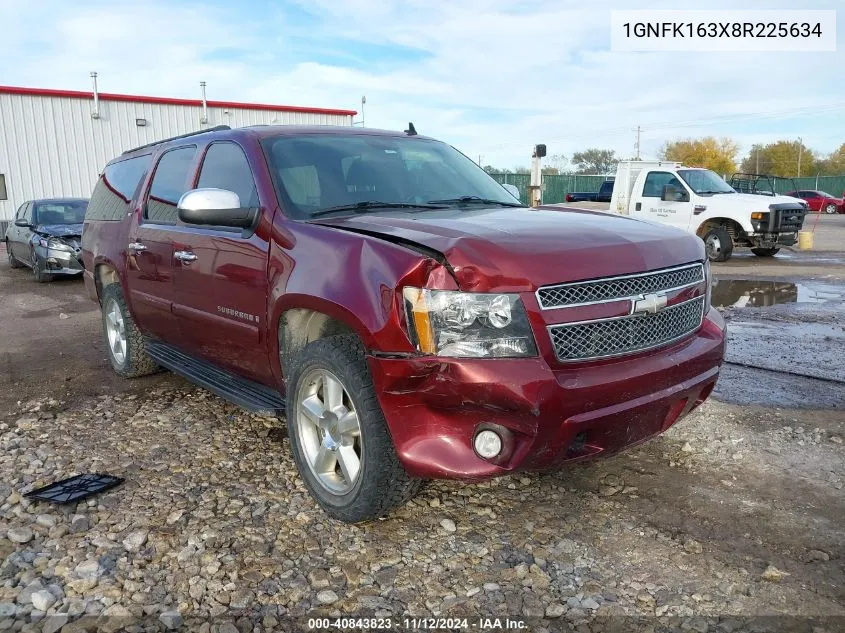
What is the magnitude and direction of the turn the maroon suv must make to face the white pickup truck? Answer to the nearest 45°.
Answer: approximately 90° to its left

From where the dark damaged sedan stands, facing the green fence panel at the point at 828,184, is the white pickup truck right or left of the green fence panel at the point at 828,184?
right

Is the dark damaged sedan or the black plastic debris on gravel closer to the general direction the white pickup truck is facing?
the black plastic debris on gravel

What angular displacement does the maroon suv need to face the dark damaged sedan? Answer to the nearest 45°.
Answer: approximately 180°

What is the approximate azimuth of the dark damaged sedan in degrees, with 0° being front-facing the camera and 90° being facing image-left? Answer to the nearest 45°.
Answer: approximately 315°

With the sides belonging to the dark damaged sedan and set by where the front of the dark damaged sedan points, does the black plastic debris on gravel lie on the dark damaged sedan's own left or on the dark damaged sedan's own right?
on the dark damaged sedan's own right

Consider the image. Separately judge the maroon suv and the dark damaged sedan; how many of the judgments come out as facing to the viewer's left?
0

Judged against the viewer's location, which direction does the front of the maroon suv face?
facing the viewer and to the right of the viewer

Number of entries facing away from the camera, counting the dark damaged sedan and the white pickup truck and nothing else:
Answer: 0

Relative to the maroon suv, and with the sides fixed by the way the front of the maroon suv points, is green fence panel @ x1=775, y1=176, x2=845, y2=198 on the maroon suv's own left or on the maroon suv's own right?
on the maroon suv's own left
